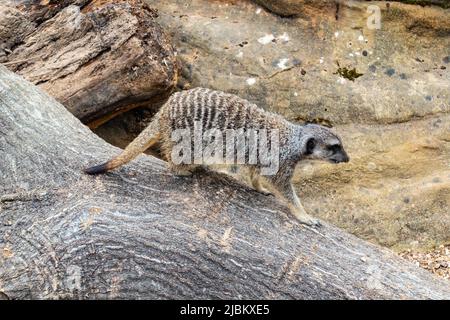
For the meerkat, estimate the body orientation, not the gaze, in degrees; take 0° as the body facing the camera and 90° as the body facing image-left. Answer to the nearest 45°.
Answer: approximately 270°

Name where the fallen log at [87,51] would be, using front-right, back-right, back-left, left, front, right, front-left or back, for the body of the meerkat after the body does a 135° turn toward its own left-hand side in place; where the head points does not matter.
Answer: front
